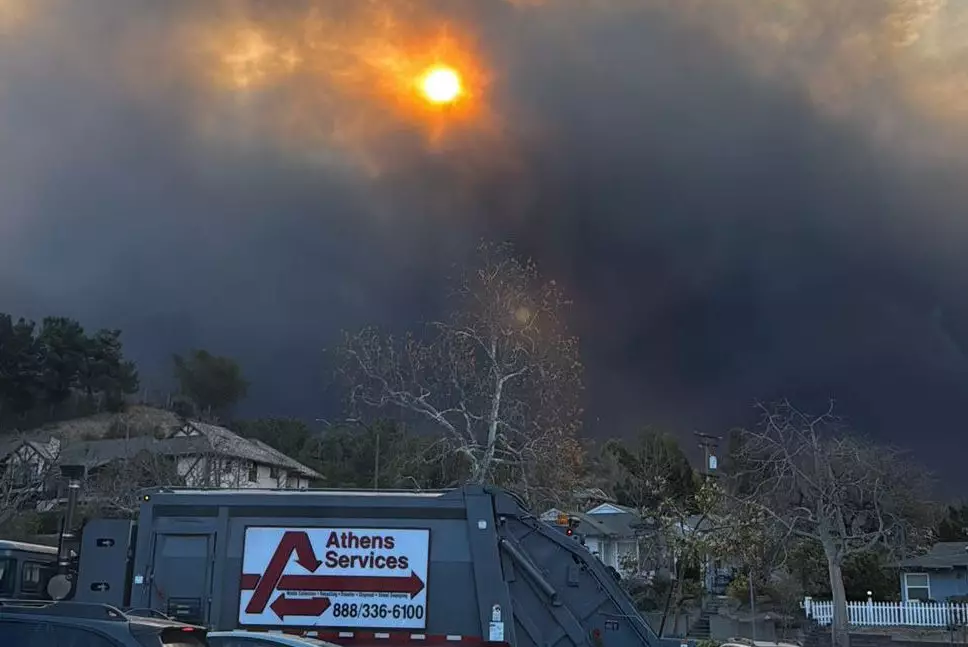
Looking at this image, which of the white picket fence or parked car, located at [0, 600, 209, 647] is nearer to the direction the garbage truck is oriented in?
the parked car

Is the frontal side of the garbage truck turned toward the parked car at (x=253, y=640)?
no

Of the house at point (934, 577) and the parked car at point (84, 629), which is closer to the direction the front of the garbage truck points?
the parked car

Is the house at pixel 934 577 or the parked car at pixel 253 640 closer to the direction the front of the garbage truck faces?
the parked car

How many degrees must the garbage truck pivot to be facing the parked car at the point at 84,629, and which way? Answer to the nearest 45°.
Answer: approximately 90° to its left

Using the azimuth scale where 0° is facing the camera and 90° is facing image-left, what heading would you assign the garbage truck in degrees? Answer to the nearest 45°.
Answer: approximately 90°
